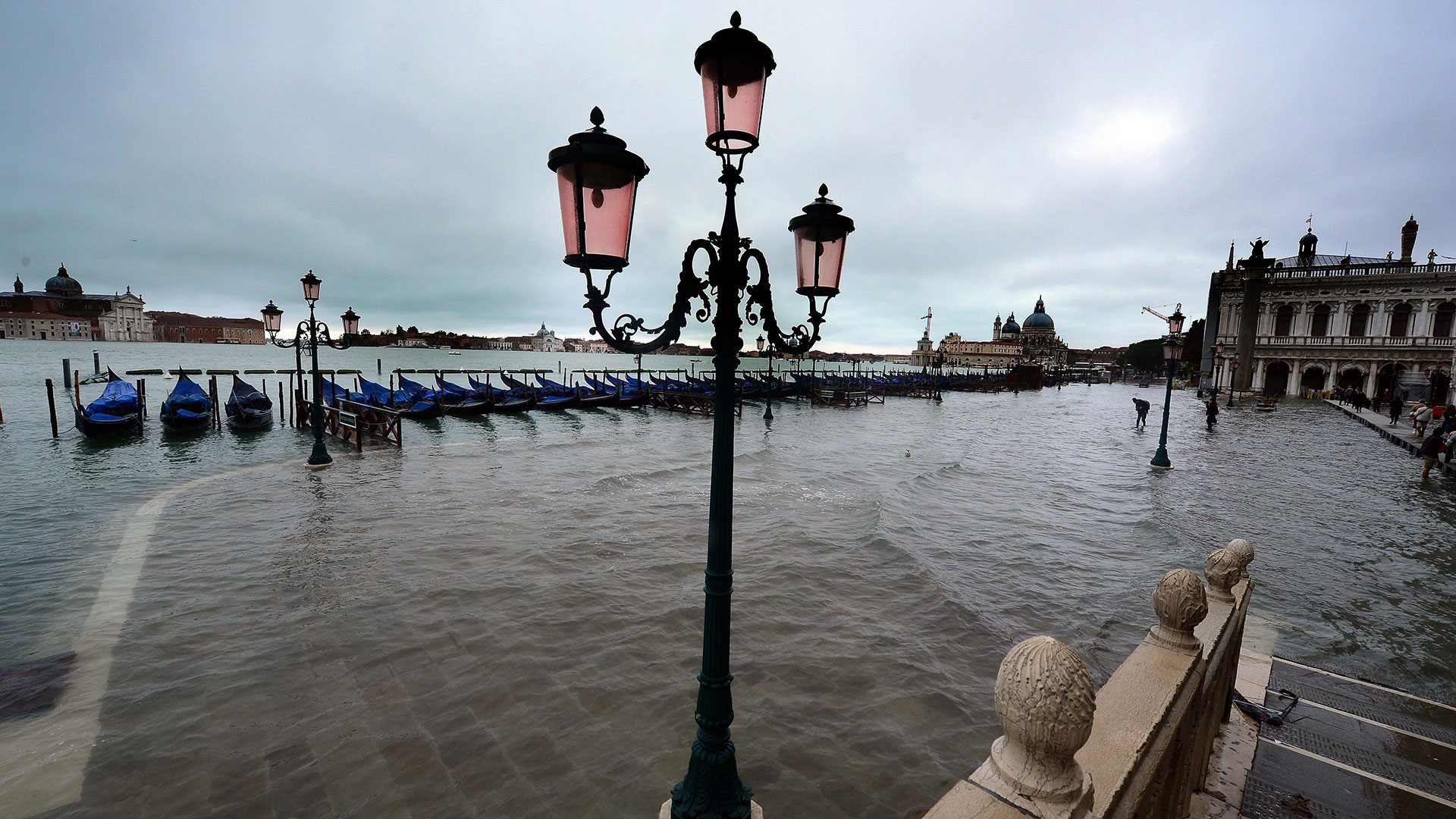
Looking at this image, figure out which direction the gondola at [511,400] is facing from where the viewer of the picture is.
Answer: facing away from the viewer and to the left of the viewer

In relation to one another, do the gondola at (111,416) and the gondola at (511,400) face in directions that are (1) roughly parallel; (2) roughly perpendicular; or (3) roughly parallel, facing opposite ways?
roughly parallel

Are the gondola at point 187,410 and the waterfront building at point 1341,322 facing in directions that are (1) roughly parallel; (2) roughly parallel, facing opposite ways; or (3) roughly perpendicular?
roughly perpendicular

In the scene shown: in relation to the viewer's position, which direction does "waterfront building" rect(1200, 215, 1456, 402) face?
facing the viewer

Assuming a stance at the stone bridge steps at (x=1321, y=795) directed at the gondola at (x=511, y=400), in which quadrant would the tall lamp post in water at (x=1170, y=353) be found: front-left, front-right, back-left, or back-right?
front-right

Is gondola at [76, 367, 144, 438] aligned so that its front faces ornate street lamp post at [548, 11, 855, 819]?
no

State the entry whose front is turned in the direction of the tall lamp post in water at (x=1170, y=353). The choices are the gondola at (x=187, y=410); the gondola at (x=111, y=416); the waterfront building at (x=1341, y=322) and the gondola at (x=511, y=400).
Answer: the waterfront building

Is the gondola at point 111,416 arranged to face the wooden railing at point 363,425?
no
